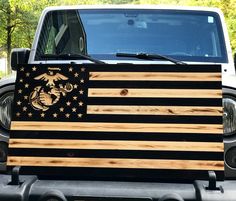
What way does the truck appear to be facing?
toward the camera
